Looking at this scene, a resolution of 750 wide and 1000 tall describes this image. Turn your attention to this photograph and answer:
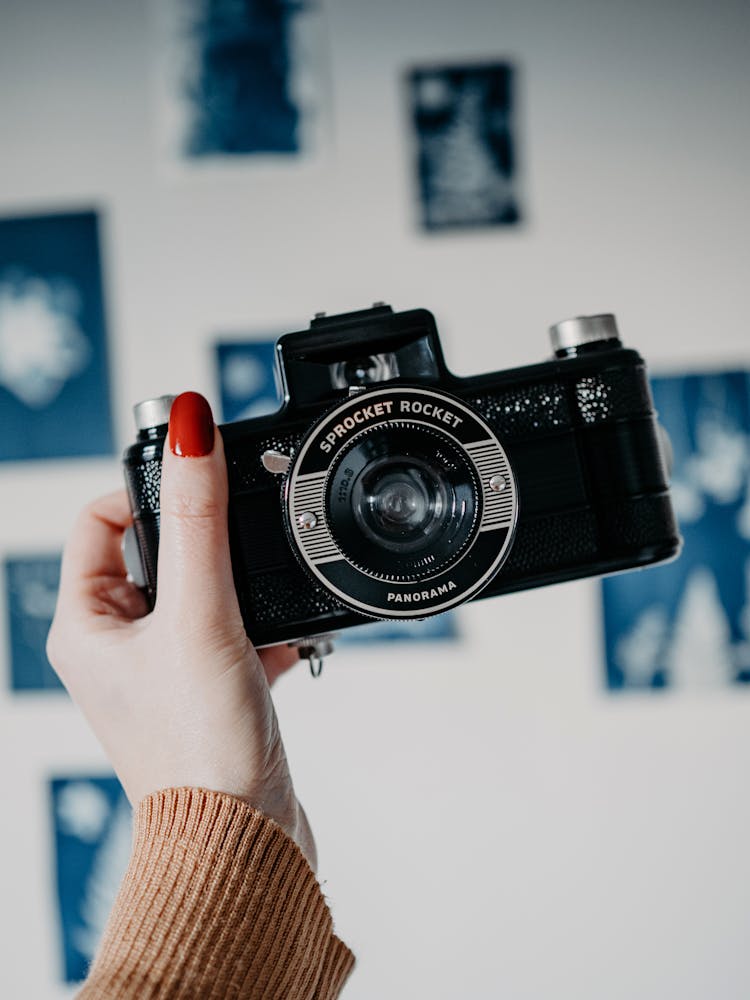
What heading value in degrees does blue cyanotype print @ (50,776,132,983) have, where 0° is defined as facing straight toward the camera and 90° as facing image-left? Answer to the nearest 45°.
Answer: approximately 0°

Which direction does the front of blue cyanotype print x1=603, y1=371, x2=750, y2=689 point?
toward the camera

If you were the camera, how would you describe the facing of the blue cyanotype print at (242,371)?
facing the viewer

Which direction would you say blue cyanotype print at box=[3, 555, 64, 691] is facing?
toward the camera

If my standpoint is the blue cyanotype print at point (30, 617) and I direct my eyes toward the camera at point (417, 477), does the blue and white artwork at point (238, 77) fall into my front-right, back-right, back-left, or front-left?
front-left

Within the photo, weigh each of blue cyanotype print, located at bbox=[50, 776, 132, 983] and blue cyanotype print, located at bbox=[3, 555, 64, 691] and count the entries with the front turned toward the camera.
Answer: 2

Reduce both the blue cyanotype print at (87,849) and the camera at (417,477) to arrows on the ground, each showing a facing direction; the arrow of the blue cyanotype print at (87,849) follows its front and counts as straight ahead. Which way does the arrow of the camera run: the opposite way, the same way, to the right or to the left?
the same way

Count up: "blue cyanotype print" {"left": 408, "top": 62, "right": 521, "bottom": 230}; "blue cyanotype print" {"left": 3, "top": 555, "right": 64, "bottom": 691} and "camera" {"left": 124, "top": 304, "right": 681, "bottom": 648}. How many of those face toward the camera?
3
